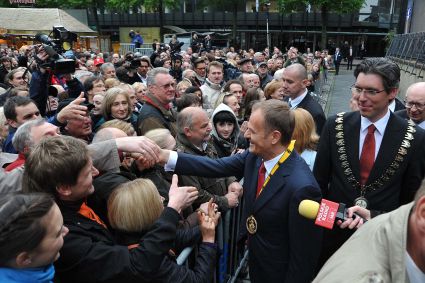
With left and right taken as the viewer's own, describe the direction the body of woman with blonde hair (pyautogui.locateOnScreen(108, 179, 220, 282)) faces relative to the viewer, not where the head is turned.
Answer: facing away from the viewer and to the right of the viewer

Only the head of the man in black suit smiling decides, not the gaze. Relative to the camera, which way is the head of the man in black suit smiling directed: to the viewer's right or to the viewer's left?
to the viewer's left

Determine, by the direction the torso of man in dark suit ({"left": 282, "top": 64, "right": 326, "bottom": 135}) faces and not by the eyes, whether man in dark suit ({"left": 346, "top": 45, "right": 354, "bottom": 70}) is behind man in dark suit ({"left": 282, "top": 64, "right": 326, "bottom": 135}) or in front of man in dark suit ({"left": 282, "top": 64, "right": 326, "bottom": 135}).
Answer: behind

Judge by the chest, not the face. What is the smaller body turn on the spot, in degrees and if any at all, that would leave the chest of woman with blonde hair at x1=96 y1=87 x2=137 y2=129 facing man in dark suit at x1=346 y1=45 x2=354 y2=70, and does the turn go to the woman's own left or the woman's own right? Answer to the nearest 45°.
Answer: approximately 90° to the woman's own left

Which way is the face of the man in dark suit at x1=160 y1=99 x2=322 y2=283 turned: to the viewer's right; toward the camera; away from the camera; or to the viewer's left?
to the viewer's left

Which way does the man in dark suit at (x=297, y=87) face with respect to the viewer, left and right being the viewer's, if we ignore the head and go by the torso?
facing the viewer and to the left of the viewer

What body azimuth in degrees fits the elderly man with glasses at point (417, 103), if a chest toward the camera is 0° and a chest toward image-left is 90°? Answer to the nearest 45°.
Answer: approximately 45°

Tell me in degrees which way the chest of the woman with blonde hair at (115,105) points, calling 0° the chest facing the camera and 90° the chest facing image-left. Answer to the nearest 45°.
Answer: approximately 315°

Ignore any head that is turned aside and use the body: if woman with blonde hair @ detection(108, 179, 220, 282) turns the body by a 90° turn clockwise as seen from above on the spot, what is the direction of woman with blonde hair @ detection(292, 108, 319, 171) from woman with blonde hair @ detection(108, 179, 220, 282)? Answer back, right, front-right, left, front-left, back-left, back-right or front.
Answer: left

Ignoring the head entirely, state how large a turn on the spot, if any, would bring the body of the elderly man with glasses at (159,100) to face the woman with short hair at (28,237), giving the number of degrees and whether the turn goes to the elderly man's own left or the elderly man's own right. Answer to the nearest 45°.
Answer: approximately 45° to the elderly man's own right

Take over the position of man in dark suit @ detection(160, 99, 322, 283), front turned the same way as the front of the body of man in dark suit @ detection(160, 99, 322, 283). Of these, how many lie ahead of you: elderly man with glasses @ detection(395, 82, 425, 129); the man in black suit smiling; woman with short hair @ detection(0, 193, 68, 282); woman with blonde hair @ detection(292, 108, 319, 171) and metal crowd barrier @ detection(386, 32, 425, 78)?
1

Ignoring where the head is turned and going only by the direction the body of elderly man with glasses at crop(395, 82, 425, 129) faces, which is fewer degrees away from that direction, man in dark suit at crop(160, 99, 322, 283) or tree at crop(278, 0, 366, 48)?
the man in dark suit

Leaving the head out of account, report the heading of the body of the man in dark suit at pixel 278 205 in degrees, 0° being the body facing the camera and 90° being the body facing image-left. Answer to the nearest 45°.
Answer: approximately 45°

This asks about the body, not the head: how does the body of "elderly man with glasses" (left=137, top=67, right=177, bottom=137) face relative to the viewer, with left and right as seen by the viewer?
facing the viewer and to the right of the viewer

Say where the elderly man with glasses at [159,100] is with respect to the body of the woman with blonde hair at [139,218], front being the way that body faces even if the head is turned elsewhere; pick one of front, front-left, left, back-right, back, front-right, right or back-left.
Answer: front-left

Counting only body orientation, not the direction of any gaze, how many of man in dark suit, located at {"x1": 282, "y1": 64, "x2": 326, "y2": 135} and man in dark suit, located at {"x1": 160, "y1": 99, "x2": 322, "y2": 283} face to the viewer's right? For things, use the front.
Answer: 0

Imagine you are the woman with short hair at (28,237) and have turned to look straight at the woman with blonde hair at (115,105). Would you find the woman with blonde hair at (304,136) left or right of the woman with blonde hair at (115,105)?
right

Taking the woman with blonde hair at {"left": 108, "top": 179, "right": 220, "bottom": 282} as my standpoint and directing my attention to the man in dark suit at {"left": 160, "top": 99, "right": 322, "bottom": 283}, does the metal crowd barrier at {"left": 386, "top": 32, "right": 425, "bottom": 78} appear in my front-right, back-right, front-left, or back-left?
front-left

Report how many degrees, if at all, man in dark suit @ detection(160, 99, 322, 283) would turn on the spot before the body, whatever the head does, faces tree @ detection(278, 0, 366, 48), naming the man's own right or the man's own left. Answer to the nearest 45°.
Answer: approximately 135° to the man's own right

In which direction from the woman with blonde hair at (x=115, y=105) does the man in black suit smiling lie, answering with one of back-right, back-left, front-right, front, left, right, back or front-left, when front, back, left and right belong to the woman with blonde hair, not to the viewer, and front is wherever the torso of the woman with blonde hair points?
front

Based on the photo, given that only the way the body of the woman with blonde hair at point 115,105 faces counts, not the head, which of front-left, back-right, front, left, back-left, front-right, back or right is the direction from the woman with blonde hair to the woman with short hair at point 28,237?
front-right
